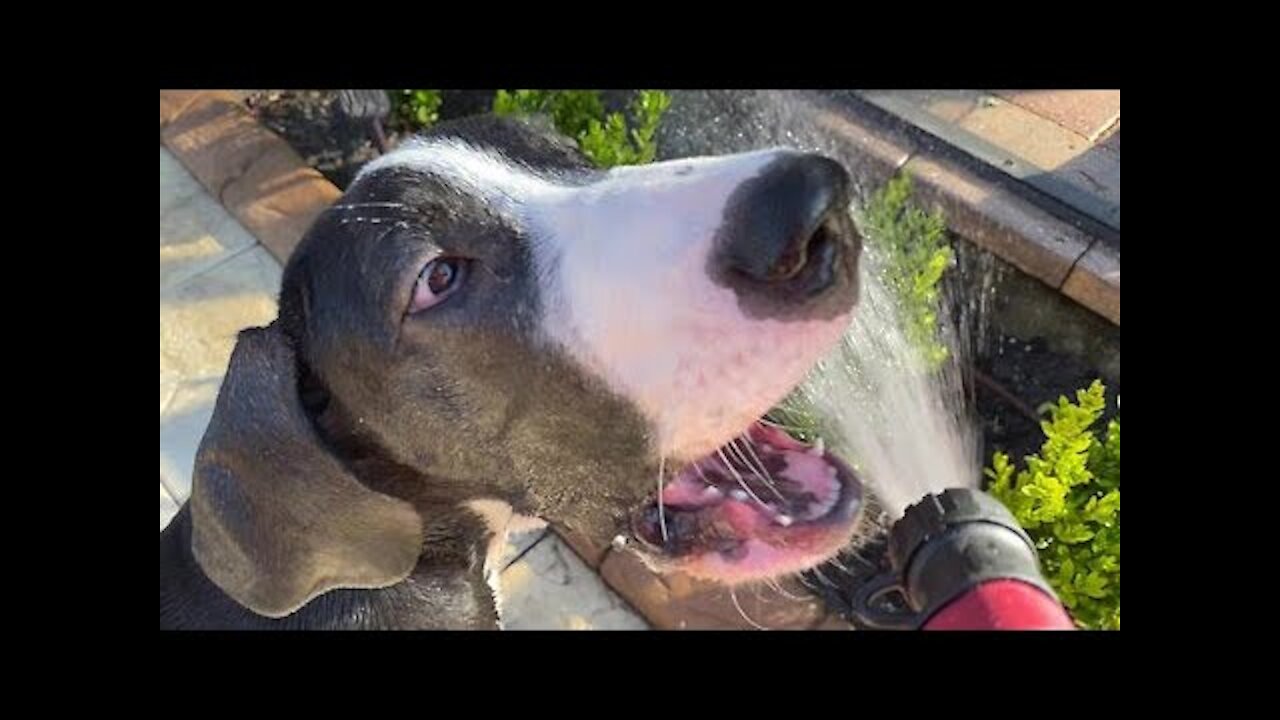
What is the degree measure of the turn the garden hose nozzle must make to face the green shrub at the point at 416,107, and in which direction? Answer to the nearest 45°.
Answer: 0° — it already faces it

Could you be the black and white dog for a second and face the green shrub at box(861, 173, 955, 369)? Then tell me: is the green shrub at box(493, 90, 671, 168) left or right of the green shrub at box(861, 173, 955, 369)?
left

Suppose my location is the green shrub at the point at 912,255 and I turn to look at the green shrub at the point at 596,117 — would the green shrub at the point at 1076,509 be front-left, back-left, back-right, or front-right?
back-left

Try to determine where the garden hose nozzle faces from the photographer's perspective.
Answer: facing away from the viewer and to the left of the viewer

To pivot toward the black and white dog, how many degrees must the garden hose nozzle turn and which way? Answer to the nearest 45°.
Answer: approximately 45° to its left

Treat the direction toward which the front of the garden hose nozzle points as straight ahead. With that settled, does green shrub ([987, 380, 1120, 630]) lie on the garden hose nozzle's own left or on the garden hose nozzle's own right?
on the garden hose nozzle's own right

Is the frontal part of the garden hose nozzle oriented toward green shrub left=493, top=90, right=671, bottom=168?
yes
